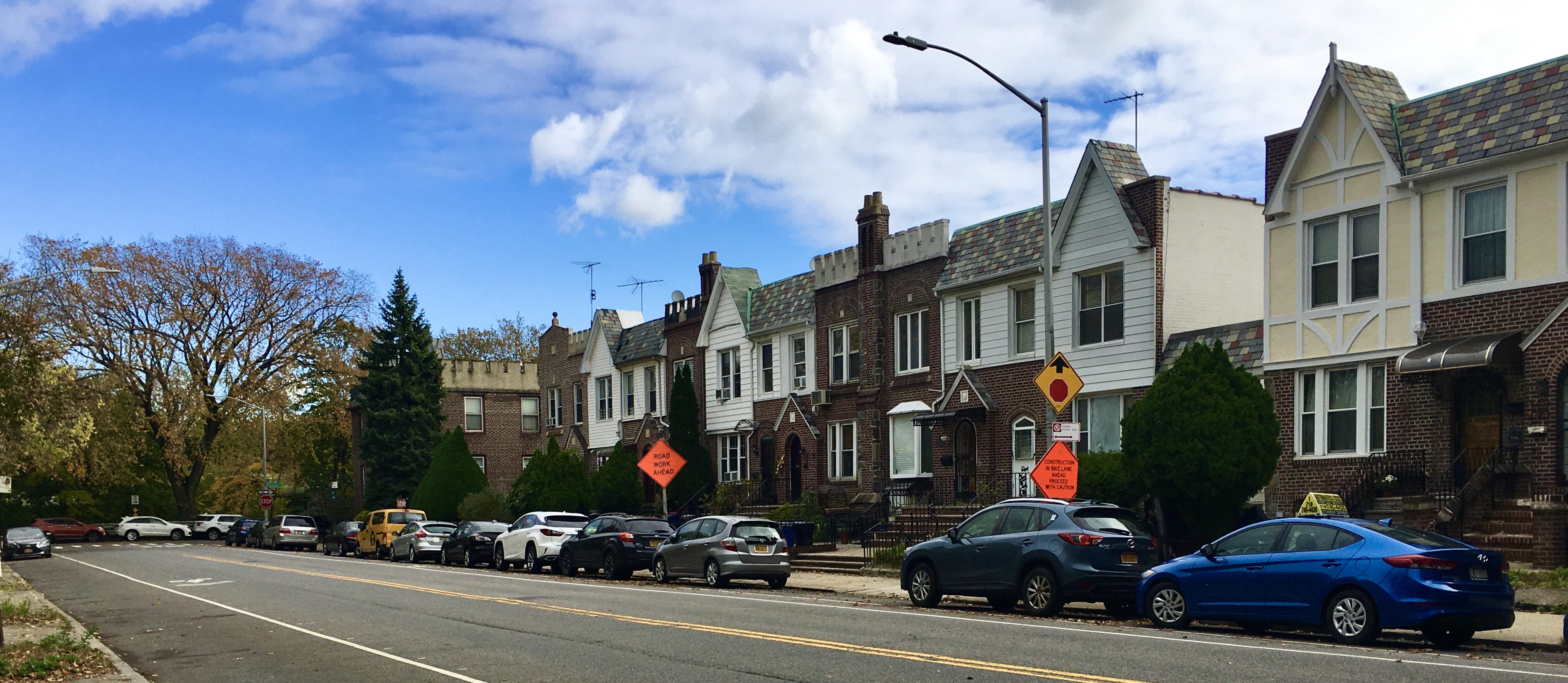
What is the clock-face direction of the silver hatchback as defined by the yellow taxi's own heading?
The silver hatchback is roughly at 7 o'clock from the yellow taxi.

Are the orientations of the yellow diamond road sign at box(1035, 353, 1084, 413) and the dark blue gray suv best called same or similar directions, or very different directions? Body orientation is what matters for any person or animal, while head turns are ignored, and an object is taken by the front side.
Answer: very different directions

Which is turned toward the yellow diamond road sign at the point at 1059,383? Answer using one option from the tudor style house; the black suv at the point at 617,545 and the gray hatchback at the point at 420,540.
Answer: the tudor style house

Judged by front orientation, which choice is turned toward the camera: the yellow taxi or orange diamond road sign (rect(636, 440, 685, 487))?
the orange diamond road sign

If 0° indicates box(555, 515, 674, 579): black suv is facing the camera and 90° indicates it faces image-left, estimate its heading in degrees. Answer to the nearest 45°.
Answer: approximately 135°

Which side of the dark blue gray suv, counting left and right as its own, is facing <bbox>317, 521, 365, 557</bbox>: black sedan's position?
front

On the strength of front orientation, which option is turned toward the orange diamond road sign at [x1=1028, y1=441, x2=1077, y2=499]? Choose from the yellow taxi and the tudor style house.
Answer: the tudor style house

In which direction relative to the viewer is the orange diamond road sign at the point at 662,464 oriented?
toward the camera

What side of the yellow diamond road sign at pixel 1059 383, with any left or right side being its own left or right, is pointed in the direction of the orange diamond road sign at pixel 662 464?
back

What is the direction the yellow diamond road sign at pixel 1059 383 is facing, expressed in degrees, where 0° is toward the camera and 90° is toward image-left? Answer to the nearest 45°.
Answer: approximately 315°

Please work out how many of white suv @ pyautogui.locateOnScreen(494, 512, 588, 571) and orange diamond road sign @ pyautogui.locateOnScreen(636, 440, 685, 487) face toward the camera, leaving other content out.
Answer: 1

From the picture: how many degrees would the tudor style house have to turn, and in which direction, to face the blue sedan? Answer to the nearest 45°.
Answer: approximately 45° to its left

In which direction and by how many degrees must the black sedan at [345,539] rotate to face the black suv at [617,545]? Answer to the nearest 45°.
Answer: approximately 135° to its left

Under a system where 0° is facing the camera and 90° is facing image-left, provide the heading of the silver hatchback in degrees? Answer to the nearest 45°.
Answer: approximately 135°

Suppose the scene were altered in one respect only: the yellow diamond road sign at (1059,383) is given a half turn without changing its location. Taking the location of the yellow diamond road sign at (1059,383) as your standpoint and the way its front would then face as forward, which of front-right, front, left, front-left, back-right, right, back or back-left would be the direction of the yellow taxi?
front

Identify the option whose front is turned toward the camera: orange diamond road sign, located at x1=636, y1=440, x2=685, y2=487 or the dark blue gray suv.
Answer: the orange diamond road sign

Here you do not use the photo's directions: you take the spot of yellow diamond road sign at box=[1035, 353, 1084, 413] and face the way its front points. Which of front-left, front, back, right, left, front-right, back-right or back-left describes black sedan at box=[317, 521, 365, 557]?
back

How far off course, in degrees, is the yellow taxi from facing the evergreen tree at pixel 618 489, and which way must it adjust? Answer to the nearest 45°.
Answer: approximately 135° to its right
